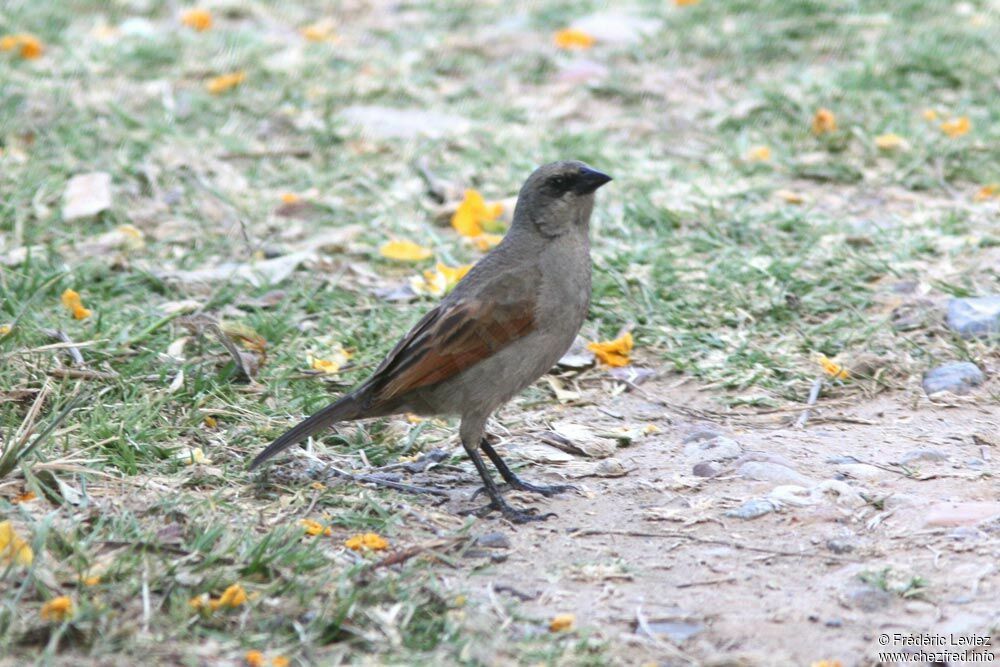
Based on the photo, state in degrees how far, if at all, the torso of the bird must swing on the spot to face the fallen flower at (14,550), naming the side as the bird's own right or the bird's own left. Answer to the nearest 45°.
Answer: approximately 135° to the bird's own right

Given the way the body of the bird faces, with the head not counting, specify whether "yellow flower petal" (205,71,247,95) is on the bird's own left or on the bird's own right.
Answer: on the bird's own left

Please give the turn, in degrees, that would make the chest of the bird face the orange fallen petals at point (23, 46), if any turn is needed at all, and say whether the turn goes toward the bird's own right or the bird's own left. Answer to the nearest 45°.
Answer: approximately 135° to the bird's own left

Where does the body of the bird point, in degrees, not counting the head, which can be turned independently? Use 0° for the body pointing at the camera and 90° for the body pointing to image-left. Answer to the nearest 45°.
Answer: approximately 270°

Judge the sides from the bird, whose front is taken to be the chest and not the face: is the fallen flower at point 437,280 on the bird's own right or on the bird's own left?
on the bird's own left

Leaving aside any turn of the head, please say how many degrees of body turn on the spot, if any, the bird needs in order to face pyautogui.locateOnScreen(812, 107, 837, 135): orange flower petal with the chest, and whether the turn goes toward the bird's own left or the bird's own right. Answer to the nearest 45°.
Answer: approximately 45° to the bird's own left

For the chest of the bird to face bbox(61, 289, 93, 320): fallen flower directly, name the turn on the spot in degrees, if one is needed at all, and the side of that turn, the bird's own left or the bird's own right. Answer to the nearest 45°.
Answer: approximately 135° to the bird's own left

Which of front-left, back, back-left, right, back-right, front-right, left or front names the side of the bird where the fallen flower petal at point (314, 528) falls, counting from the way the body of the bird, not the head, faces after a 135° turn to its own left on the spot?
left

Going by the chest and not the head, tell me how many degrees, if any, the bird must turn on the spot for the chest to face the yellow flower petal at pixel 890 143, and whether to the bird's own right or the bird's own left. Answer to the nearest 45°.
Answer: approximately 45° to the bird's own left
